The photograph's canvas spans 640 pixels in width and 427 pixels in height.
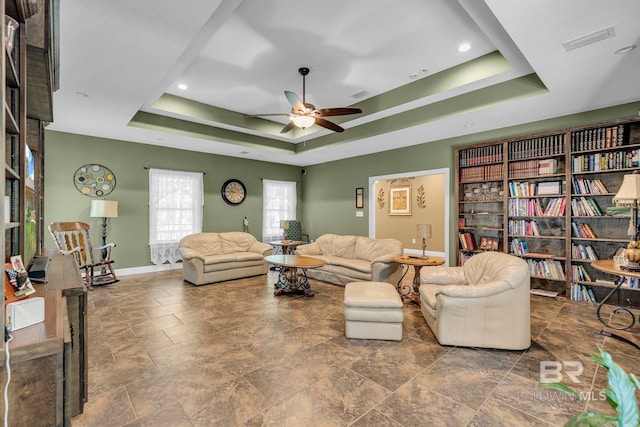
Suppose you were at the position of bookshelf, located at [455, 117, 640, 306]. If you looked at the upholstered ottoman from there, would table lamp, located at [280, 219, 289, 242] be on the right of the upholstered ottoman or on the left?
right

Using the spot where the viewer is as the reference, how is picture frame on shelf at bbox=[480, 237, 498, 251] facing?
facing the viewer

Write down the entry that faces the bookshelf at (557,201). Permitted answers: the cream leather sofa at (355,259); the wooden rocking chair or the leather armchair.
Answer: the wooden rocking chair

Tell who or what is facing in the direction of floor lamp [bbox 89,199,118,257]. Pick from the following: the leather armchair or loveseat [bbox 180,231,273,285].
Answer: the leather armchair

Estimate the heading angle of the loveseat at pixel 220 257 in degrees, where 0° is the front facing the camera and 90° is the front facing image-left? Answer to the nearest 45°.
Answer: approximately 315°

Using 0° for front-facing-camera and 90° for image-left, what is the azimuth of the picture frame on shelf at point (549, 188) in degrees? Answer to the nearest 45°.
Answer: approximately 0°

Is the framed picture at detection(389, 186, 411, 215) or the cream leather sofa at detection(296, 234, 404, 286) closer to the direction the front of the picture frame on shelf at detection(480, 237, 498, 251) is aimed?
the cream leather sofa

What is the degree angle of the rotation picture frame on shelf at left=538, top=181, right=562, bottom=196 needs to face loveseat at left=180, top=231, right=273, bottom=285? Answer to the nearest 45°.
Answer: approximately 45° to its right

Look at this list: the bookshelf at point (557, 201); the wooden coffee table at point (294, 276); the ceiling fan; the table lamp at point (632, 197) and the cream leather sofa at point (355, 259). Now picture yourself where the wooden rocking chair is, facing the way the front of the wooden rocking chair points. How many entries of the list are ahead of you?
5

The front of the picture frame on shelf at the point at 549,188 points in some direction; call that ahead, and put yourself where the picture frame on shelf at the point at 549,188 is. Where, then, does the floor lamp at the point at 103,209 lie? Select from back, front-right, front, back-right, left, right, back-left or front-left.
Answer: front-right

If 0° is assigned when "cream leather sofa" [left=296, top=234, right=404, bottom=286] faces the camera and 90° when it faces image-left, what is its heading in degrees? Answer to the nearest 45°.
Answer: approximately 45°

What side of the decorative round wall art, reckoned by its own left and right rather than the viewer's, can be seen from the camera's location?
front

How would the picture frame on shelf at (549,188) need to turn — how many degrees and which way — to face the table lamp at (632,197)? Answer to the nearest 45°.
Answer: approximately 45° to its left

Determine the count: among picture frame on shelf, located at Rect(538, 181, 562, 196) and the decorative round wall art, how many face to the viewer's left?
0

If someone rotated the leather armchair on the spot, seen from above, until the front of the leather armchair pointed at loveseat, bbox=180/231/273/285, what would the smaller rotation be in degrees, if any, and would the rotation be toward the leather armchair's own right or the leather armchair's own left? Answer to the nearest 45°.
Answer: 0° — it already faces it

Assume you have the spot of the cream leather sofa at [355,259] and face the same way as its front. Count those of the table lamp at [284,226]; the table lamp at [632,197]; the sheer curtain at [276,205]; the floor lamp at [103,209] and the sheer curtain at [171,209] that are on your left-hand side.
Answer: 1

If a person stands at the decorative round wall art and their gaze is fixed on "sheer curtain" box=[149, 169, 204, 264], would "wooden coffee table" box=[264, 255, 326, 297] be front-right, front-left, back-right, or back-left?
front-right
